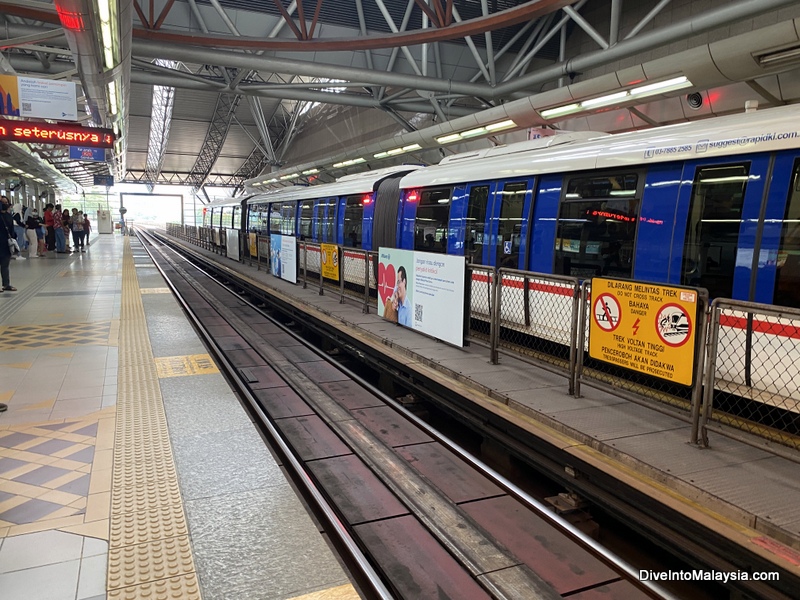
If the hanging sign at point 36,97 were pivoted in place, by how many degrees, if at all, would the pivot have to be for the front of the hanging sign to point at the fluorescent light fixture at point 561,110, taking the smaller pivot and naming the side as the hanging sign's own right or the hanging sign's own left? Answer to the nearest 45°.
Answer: approximately 45° to the hanging sign's own left

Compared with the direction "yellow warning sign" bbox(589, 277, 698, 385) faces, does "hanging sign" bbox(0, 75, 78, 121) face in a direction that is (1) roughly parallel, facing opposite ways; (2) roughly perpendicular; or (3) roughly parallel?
roughly perpendicular

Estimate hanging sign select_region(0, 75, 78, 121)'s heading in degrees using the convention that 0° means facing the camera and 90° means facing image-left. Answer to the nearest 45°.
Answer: approximately 0°

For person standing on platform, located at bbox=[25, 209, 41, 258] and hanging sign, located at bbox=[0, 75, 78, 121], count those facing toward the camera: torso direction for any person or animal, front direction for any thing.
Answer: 1

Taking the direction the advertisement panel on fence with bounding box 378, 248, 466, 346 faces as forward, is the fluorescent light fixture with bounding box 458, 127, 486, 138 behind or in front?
behind

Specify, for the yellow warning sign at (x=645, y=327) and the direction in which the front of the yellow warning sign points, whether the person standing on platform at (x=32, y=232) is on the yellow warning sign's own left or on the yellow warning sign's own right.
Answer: on the yellow warning sign's own right

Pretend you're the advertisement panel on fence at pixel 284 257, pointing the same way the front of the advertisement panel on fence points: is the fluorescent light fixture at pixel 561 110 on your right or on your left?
on your left

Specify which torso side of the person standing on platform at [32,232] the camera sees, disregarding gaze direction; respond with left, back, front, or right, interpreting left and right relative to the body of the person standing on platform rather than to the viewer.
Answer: right

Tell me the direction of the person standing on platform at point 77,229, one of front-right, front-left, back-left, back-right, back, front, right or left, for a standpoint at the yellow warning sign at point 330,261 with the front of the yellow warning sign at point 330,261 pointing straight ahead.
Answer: right

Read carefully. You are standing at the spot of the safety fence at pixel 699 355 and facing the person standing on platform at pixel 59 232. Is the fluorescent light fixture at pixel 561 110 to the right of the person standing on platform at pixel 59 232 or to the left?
right

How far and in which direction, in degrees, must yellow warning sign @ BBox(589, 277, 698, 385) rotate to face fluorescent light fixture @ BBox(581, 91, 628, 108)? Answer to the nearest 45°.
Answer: approximately 135° to its right

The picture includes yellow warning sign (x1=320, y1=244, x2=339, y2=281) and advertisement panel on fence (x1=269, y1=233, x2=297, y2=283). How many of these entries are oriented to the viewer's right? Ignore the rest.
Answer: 0

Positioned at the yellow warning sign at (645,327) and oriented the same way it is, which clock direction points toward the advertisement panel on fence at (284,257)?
The advertisement panel on fence is roughly at 3 o'clock from the yellow warning sign.

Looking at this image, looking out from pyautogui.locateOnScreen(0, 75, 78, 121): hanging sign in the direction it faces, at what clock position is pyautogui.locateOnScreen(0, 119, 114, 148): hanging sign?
pyautogui.locateOnScreen(0, 119, 114, 148): hanging sign is roughly at 7 o'clock from pyautogui.locateOnScreen(0, 75, 78, 121): hanging sign.
